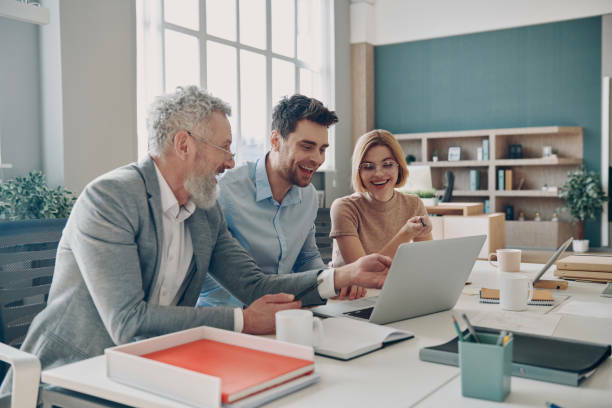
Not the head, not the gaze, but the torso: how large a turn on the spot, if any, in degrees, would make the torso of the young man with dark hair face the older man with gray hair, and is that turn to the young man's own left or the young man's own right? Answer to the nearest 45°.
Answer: approximately 90° to the young man's own right

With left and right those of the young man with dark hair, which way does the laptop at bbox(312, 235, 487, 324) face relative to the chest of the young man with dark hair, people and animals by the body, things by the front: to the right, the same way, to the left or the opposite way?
the opposite way

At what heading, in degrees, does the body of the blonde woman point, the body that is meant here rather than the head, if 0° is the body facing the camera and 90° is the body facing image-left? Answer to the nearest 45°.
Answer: approximately 0°

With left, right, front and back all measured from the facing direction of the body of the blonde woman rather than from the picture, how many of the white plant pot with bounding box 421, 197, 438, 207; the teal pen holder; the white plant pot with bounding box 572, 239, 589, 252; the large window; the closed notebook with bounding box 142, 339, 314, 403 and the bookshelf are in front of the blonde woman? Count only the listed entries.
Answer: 2

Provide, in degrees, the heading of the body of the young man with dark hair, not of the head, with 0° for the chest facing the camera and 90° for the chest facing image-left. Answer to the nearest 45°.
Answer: approximately 315°

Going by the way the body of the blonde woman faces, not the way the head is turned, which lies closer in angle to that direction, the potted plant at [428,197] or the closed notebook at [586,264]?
the closed notebook

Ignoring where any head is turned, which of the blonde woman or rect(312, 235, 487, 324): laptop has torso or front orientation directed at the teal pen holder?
the blonde woman

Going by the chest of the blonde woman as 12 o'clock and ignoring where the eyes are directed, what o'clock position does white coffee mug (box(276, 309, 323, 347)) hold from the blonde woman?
The white coffee mug is roughly at 12 o'clock from the blonde woman.

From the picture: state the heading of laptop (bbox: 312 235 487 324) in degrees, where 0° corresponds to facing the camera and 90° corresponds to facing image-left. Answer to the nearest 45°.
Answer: approximately 135°

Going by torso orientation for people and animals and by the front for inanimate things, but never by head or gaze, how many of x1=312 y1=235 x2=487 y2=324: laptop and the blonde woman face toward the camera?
1

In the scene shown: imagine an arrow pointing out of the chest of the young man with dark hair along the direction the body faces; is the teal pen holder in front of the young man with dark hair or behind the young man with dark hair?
in front

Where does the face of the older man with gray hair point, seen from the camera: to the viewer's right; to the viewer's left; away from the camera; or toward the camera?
to the viewer's right

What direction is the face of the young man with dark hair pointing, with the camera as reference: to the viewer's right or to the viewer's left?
to the viewer's right

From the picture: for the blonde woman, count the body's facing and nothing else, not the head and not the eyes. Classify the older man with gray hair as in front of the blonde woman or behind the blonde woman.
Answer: in front

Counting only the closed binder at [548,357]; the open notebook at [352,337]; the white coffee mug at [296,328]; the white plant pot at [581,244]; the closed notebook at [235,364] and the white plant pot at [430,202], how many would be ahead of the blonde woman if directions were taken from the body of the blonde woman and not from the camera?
4
